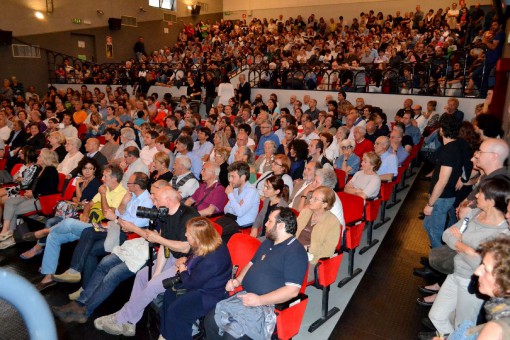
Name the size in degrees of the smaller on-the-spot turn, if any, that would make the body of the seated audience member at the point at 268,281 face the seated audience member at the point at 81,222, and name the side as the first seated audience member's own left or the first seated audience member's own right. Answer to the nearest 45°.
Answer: approximately 90° to the first seated audience member's own right

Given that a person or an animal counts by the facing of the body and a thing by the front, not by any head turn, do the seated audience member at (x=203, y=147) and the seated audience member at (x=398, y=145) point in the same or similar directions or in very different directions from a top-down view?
same or similar directions

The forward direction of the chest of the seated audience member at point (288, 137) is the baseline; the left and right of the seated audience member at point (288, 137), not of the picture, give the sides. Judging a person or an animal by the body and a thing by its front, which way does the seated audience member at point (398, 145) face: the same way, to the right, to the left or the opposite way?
the same way

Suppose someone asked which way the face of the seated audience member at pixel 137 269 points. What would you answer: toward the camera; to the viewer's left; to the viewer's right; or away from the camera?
to the viewer's left

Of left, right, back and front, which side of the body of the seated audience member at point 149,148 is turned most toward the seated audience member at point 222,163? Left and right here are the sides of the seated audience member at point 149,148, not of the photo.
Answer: left

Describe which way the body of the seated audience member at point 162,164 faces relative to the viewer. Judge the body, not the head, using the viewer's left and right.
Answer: facing the viewer and to the left of the viewer

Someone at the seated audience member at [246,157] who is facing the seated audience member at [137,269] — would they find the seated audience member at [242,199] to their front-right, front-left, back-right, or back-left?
front-left

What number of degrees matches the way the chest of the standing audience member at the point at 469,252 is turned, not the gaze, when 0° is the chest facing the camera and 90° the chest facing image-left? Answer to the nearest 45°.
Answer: approximately 45°

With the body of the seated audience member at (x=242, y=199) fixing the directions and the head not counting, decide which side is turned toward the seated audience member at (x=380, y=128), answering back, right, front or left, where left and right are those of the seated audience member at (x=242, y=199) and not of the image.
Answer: back

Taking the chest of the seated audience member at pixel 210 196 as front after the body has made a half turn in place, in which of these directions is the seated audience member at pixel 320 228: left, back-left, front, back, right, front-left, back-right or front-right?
right

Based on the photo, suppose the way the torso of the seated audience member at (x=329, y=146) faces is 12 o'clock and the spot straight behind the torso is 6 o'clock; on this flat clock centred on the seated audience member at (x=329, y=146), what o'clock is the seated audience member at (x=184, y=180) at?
the seated audience member at (x=184, y=180) is roughly at 12 o'clock from the seated audience member at (x=329, y=146).

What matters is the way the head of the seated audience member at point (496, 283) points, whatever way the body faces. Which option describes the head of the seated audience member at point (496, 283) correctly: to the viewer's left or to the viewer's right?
to the viewer's left

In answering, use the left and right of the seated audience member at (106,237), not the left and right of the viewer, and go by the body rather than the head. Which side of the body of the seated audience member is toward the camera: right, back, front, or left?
left

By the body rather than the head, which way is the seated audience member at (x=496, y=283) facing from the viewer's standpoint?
to the viewer's left

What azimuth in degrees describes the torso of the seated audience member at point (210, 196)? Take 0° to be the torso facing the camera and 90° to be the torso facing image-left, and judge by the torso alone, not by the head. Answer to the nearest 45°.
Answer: approximately 45°

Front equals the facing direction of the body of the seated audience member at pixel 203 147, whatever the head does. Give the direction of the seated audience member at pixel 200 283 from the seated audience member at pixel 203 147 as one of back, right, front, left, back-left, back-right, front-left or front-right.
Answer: front-left

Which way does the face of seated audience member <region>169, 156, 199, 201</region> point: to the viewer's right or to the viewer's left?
to the viewer's left

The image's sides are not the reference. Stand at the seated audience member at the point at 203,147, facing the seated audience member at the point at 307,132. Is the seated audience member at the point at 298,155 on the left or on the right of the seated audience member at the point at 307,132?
right

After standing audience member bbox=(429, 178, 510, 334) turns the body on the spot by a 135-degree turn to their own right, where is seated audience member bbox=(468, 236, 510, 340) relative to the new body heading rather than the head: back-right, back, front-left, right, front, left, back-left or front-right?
back
